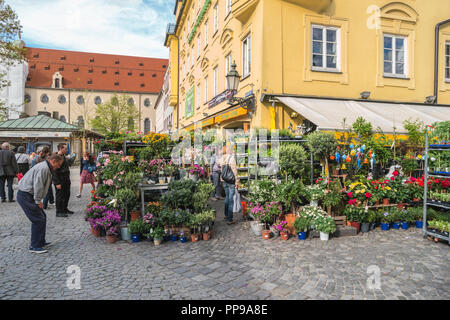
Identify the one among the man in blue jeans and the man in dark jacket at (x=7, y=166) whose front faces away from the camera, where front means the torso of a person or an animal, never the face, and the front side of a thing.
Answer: the man in dark jacket

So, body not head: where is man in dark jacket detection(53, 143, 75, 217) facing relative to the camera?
to the viewer's right

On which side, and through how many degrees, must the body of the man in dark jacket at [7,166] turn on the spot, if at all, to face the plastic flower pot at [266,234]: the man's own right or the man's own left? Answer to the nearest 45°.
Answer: approximately 135° to the man's own right

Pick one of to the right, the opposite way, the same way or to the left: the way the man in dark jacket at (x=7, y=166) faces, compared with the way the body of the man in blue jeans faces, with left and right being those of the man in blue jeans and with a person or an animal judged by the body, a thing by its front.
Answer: to the left

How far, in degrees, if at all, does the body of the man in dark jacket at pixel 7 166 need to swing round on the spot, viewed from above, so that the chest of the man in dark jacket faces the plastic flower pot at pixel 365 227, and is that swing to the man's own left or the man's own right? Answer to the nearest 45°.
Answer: approximately 135° to the man's own right

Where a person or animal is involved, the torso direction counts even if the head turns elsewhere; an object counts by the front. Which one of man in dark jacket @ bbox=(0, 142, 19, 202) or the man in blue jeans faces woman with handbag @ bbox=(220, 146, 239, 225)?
the man in blue jeans

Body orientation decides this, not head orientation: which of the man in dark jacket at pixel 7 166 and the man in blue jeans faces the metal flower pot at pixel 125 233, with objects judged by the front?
the man in blue jeans

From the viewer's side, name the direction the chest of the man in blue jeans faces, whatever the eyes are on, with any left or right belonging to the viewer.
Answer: facing to the right of the viewer

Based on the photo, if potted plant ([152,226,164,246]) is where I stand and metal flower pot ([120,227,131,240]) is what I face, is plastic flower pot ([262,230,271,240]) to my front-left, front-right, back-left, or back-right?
back-right

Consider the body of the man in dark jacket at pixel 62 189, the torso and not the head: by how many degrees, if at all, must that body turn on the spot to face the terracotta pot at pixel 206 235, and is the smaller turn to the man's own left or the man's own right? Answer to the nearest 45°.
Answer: approximately 45° to the man's own right
